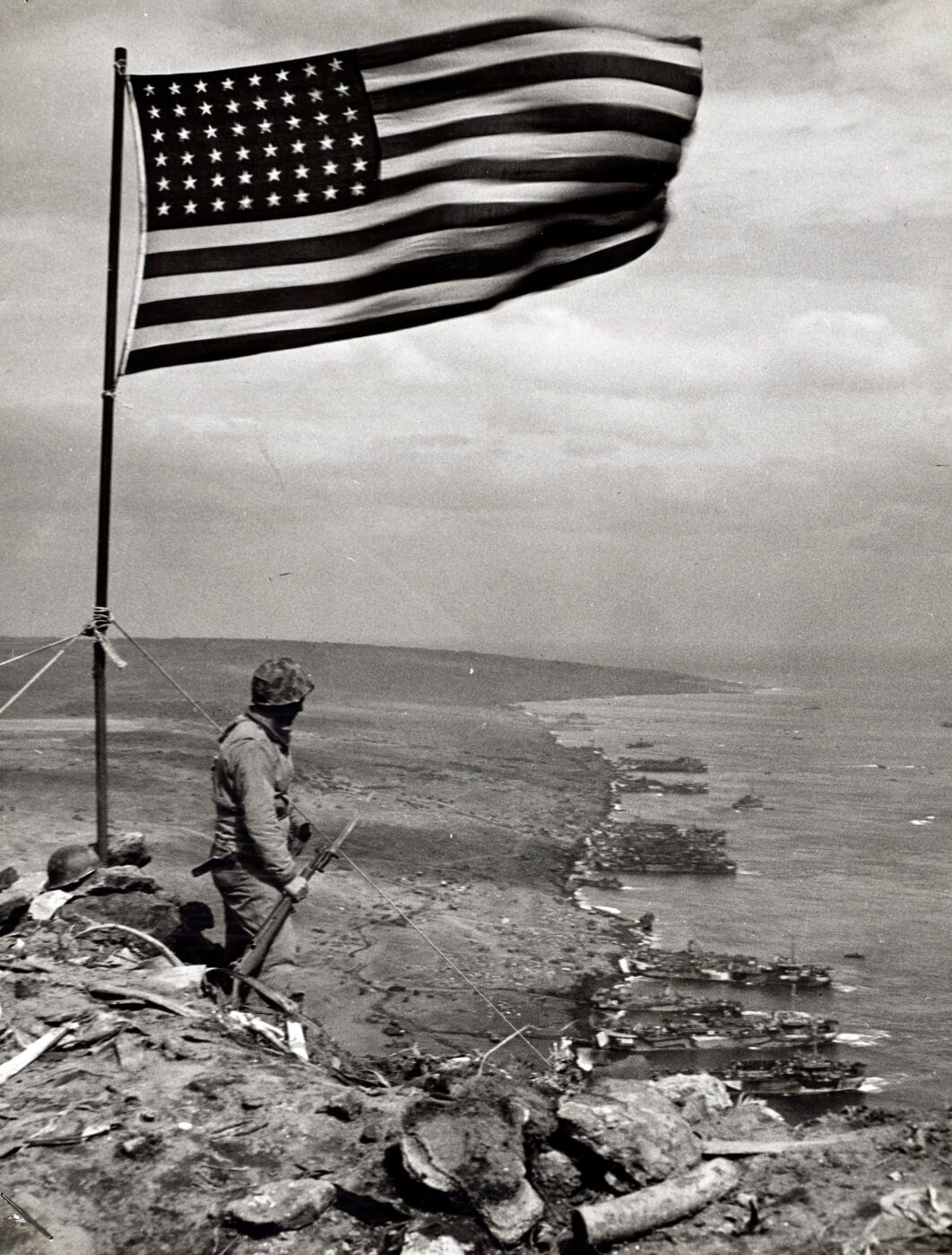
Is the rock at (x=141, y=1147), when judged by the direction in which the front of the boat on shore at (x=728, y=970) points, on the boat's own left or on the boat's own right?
on the boat's own left

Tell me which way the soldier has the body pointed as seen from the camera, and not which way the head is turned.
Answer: to the viewer's right

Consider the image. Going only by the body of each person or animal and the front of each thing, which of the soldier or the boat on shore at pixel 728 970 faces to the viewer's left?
the boat on shore

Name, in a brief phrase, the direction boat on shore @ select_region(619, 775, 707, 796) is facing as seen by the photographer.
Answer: facing to the left of the viewer

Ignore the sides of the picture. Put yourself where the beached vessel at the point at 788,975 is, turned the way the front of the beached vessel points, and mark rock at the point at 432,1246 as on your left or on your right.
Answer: on your left

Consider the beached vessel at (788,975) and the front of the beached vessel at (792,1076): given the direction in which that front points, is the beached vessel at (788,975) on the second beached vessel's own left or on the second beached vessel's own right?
on the second beached vessel's own right

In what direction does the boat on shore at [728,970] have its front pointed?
to the viewer's left

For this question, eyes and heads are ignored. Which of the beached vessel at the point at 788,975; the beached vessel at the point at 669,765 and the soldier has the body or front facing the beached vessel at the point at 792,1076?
the soldier

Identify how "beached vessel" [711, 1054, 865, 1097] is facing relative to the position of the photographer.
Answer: facing to the left of the viewer

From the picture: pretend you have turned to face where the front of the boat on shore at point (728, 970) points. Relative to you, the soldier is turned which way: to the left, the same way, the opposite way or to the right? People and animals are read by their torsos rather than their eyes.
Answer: the opposite way

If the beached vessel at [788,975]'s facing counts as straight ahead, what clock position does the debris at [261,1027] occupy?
The debris is roughly at 10 o'clock from the beached vessel.

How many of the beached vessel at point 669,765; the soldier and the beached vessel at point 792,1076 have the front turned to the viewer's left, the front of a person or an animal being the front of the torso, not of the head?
2

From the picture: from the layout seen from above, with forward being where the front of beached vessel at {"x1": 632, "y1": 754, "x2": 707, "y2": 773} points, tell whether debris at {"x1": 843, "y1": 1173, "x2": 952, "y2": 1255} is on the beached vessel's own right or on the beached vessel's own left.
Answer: on the beached vessel's own left

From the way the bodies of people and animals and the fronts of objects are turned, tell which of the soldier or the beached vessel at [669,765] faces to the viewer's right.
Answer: the soldier

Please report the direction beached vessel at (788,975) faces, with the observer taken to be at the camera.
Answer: facing to the left of the viewer

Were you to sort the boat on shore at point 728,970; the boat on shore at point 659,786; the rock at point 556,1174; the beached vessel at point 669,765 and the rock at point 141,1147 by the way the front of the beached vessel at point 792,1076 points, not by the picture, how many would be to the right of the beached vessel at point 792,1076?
3
